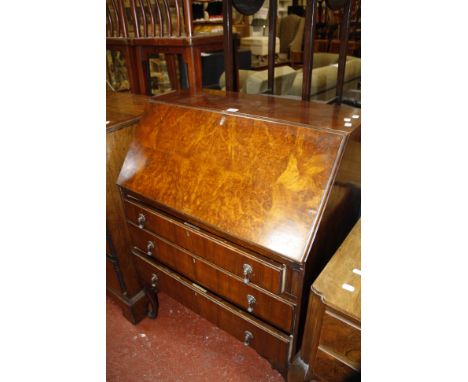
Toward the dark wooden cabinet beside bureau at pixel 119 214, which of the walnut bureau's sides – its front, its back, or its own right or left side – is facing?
right

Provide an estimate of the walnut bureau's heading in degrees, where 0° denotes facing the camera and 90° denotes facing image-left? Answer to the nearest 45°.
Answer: approximately 45°
